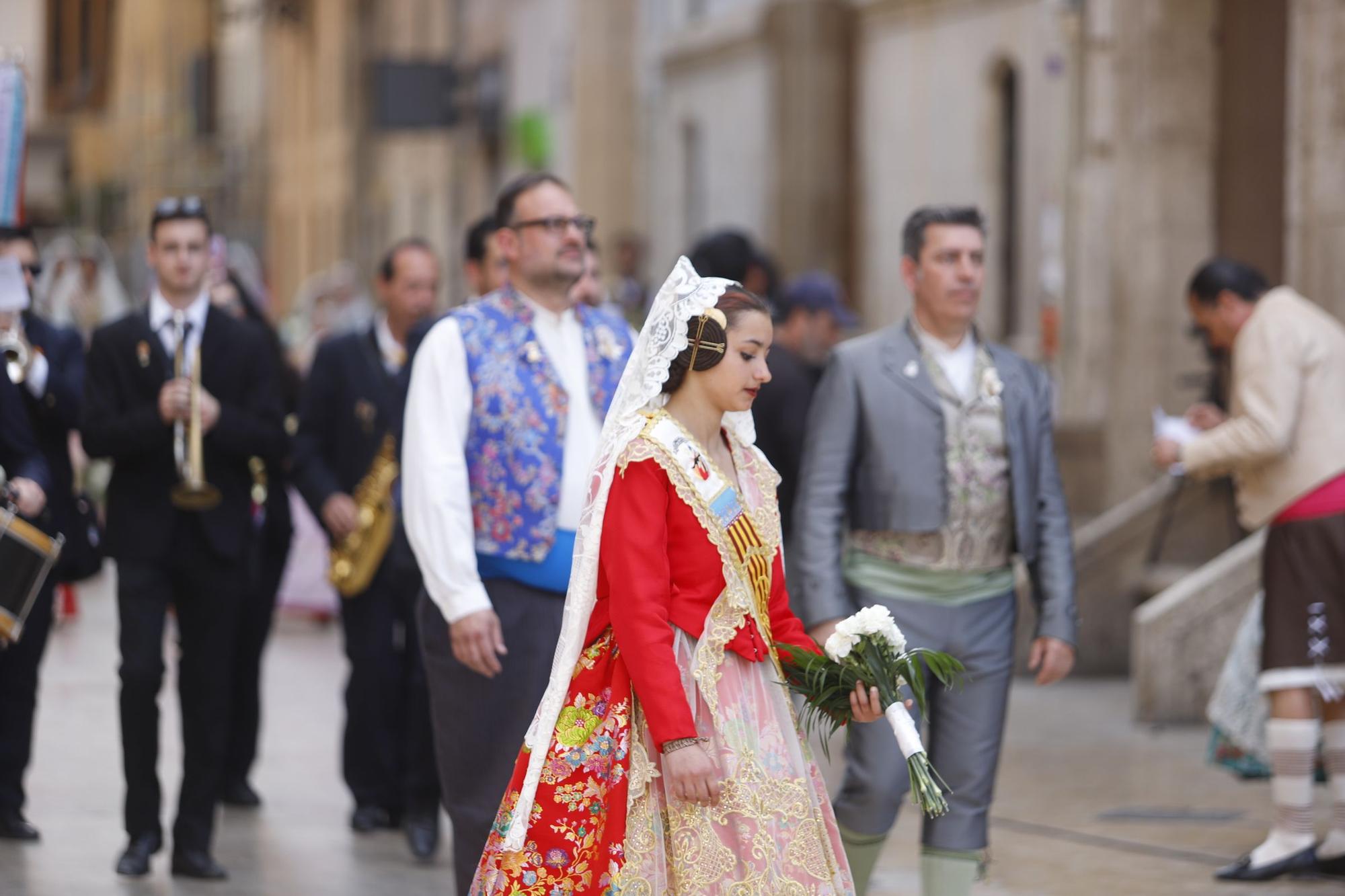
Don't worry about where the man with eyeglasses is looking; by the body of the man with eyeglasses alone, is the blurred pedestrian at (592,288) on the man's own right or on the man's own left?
on the man's own left

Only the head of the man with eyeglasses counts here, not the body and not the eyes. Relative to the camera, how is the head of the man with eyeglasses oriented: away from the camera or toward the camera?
toward the camera

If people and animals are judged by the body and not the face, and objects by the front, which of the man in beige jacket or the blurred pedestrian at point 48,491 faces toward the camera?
the blurred pedestrian

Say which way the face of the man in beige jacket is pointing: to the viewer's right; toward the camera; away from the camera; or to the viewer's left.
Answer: to the viewer's left

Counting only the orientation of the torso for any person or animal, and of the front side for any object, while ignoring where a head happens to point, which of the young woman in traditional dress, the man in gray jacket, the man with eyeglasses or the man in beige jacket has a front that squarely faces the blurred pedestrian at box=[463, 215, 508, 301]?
the man in beige jacket

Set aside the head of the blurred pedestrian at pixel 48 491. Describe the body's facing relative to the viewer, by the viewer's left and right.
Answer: facing the viewer

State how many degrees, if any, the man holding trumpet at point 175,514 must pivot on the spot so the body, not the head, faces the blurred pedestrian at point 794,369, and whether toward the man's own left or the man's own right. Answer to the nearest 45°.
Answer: approximately 90° to the man's own left

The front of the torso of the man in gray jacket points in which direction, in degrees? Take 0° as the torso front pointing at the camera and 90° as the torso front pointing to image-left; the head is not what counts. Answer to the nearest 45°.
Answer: approximately 315°

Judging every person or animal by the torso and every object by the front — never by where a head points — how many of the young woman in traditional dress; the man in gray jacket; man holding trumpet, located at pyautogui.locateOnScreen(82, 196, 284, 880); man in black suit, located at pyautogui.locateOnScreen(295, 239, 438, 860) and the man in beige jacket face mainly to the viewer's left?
1

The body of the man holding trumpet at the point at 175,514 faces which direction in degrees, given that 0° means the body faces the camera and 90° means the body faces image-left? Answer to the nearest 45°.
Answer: approximately 0°

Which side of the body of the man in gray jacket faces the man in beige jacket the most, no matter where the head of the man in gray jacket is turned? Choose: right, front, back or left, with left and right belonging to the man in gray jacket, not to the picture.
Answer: left

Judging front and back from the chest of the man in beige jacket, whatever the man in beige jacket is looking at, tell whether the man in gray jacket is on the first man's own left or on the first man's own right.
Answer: on the first man's own left

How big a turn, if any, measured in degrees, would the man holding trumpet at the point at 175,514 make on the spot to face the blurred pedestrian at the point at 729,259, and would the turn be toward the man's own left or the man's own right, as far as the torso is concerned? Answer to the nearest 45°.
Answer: approximately 135° to the man's own left

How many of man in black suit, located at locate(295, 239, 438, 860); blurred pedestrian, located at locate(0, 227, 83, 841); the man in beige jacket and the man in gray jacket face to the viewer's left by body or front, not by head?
1

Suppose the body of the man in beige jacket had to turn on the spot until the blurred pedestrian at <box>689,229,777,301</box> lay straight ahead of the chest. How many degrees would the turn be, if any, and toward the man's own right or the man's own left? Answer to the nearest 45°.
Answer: approximately 45° to the man's own right

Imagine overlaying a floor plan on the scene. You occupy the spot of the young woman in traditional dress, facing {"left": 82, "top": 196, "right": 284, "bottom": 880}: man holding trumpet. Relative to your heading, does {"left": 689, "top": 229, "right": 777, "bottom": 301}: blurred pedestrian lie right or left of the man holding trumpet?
right

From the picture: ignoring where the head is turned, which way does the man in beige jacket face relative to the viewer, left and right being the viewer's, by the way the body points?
facing to the left of the viewer

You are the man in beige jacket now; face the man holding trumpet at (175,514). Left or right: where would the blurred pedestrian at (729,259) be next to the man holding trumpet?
right
